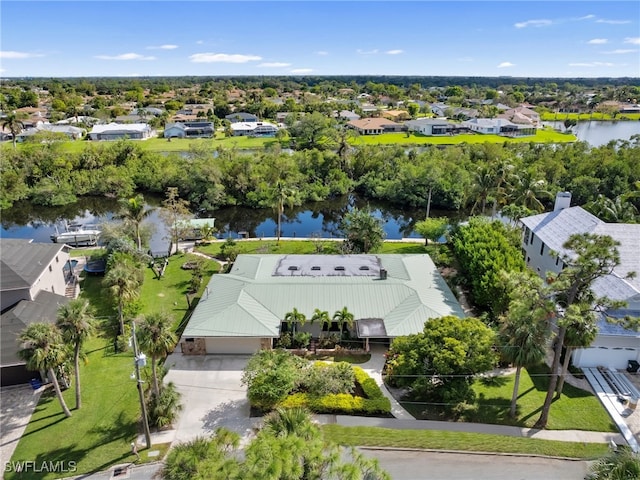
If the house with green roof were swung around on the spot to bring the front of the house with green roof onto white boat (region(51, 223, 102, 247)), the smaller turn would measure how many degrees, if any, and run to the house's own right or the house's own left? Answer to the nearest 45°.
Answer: approximately 135° to the house's own right

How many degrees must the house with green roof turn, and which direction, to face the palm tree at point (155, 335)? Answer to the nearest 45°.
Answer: approximately 45° to its right

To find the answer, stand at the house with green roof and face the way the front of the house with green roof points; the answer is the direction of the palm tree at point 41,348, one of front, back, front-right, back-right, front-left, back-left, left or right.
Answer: front-right

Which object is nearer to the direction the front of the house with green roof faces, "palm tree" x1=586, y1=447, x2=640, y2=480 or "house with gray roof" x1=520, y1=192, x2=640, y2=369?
the palm tree

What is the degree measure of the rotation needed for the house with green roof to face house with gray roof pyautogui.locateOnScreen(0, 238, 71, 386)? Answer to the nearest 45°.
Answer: approximately 90° to its right

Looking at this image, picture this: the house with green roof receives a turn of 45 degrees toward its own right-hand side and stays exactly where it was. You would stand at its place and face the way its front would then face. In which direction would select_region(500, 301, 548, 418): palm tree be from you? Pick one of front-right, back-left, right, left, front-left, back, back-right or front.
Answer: left

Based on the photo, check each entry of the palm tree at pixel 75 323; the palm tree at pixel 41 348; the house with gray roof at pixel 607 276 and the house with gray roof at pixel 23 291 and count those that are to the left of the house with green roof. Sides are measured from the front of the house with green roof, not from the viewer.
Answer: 1

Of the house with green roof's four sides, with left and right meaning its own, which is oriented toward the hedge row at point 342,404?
front

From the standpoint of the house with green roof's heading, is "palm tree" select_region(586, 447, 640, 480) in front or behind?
in front

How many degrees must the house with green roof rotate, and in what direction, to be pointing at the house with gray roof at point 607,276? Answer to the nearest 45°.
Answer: approximately 90° to its left

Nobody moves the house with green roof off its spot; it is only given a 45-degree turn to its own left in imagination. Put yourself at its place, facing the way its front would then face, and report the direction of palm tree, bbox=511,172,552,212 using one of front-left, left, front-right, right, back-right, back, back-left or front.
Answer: left

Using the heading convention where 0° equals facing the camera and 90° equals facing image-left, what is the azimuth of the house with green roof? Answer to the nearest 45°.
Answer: approximately 0°
